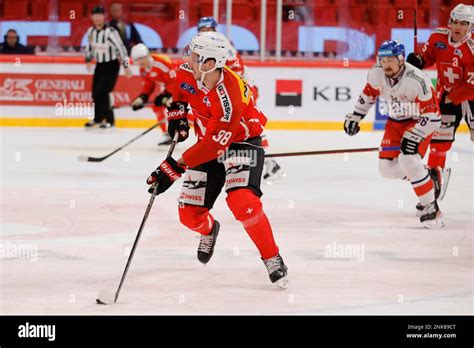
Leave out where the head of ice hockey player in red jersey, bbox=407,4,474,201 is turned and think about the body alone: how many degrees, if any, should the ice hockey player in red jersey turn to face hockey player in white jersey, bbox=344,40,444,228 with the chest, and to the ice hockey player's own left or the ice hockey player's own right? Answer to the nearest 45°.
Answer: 0° — they already face them

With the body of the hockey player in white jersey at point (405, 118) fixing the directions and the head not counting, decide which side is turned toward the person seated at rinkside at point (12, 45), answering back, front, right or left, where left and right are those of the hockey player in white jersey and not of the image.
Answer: right

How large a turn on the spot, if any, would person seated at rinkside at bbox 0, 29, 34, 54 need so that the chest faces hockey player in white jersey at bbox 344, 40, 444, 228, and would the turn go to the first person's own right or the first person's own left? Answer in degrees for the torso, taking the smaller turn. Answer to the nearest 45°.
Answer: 0° — they already face them

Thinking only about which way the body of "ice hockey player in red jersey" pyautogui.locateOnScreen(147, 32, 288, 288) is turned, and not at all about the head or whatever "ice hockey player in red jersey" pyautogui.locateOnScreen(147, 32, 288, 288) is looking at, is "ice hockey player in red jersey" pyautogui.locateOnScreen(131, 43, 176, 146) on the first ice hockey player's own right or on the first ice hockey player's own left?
on the first ice hockey player's own right

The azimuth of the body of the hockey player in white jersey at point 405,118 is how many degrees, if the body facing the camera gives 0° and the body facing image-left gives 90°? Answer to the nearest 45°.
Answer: approximately 45°

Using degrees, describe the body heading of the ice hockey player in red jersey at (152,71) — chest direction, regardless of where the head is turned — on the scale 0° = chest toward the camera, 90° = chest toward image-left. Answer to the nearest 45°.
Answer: approximately 45°

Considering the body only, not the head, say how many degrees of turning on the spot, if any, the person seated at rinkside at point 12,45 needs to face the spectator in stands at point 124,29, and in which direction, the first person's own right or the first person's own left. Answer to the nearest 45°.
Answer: approximately 90° to the first person's own left

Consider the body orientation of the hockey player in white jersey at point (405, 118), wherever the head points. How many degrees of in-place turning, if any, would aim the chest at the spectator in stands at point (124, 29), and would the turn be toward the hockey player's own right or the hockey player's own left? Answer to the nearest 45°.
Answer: approximately 90° to the hockey player's own right

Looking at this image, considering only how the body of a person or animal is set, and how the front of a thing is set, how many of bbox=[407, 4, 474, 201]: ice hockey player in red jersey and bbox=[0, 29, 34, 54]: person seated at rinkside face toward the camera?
2

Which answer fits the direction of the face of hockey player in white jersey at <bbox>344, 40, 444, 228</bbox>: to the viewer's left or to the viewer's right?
to the viewer's left

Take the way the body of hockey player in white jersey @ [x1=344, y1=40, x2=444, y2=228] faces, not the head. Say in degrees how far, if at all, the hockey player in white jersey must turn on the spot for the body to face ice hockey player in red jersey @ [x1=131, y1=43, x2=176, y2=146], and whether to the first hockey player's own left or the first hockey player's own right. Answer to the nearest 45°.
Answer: approximately 90° to the first hockey player's own right

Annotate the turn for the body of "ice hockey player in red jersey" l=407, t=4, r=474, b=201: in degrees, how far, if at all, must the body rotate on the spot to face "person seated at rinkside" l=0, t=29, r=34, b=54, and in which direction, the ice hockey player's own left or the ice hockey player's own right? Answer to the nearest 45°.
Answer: approximately 135° to the ice hockey player's own right

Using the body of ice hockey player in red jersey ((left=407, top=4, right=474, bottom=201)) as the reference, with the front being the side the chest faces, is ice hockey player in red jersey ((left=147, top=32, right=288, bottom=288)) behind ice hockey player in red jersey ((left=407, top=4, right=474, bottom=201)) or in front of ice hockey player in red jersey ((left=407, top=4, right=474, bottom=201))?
in front
